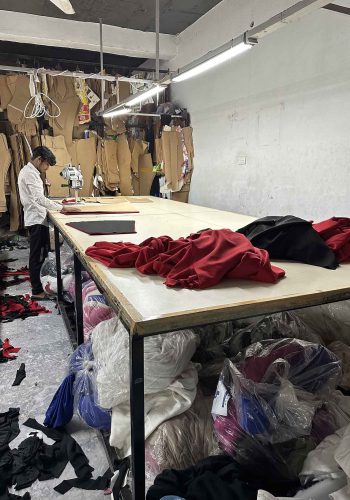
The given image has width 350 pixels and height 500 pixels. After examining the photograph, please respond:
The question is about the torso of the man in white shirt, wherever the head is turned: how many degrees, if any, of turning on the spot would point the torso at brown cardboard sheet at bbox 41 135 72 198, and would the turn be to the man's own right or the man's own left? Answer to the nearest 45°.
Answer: approximately 90° to the man's own left

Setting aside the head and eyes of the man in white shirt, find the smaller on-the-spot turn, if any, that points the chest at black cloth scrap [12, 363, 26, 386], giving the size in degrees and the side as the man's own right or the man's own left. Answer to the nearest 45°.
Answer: approximately 90° to the man's own right

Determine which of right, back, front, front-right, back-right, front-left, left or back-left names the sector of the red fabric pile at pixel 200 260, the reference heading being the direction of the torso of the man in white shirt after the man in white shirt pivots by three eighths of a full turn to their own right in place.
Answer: front-left

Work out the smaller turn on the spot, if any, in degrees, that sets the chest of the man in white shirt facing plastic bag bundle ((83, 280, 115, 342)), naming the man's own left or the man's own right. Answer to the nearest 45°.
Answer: approximately 90° to the man's own right

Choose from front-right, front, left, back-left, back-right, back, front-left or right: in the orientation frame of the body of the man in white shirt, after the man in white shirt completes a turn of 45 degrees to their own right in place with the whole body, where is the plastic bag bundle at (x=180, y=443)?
front-right

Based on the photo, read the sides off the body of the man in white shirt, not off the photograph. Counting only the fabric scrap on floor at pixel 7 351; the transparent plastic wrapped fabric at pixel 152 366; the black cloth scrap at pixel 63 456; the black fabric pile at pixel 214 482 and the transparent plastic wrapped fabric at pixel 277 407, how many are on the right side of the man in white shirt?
5

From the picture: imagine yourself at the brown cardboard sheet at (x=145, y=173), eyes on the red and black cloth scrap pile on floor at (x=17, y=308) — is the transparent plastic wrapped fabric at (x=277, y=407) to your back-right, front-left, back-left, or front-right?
front-left

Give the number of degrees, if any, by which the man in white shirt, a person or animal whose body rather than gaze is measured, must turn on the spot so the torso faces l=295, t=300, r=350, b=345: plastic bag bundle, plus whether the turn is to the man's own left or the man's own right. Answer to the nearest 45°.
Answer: approximately 45° to the man's own right

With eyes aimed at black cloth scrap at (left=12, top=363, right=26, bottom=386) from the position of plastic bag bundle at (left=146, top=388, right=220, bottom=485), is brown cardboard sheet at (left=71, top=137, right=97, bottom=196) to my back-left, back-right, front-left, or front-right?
front-right

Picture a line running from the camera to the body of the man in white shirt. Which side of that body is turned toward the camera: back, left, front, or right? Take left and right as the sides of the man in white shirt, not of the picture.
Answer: right

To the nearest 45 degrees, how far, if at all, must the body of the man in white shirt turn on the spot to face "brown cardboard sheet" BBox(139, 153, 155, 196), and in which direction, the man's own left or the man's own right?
approximately 45° to the man's own left

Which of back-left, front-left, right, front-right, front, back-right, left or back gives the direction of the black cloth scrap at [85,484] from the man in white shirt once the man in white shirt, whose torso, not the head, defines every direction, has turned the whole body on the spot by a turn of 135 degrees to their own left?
back-left

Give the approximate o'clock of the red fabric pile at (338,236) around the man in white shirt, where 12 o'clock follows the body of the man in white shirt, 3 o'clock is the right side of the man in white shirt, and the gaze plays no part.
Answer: The red fabric pile is roughly at 2 o'clock from the man in white shirt.
